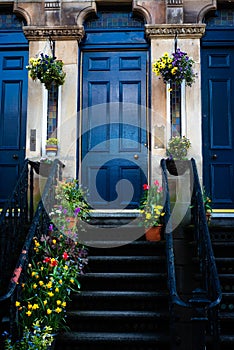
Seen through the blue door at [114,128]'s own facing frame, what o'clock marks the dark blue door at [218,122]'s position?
The dark blue door is roughly at 9 o'clock from the blue door.

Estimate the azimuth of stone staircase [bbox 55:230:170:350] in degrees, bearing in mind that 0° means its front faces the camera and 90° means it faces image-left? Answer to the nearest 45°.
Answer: approximately 0°

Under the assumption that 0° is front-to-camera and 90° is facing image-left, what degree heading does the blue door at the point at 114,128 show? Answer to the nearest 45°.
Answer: approximately 0°

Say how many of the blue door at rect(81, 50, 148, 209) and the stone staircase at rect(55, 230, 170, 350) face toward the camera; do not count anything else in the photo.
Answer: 2

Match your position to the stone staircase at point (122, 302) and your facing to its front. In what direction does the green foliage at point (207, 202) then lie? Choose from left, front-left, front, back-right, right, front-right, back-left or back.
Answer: back-left

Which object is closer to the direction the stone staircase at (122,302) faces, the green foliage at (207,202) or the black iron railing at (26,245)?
the black iron railing

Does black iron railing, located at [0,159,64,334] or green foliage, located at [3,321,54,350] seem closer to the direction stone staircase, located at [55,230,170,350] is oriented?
the green foliage

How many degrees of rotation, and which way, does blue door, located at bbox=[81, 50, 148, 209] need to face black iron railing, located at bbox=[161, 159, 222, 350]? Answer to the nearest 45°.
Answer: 0° — it already faces it

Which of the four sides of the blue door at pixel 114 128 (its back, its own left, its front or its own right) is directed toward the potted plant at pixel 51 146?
right

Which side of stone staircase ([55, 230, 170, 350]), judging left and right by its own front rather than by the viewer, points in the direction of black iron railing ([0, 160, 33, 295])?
right

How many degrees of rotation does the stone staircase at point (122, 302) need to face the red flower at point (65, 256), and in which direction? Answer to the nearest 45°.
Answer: approximately 90° to its right

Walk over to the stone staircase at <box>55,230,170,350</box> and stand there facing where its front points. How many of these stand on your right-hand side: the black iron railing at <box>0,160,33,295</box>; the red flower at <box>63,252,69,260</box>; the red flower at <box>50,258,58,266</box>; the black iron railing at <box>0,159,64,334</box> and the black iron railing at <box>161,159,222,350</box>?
4
